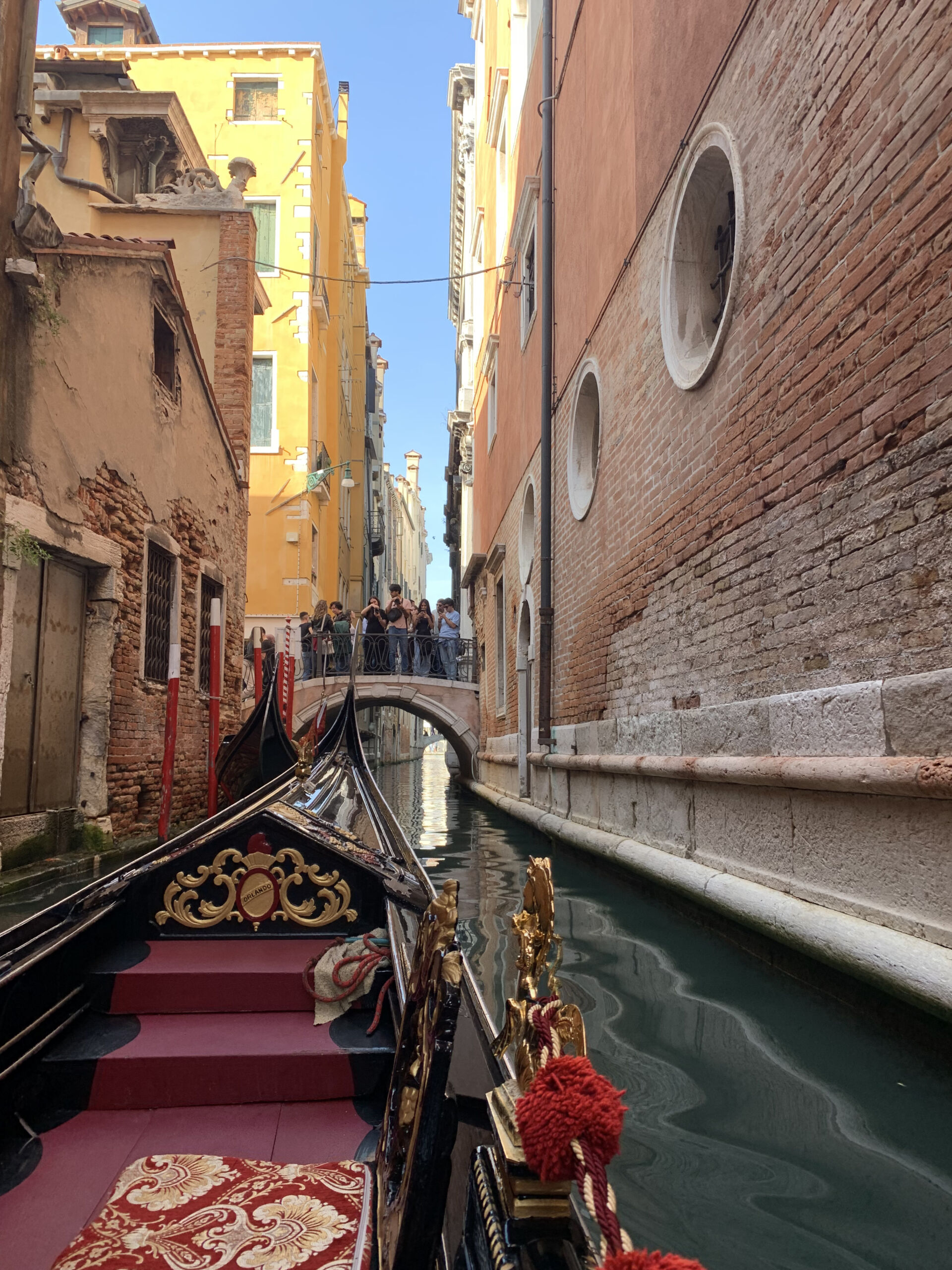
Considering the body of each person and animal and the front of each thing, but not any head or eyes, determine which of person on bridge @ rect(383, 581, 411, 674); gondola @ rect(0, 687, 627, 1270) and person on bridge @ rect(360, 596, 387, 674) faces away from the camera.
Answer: the gondola

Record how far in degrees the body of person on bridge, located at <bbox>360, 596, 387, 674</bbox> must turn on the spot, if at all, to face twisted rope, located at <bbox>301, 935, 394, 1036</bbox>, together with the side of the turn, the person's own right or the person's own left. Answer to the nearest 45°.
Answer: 0° — they already face it

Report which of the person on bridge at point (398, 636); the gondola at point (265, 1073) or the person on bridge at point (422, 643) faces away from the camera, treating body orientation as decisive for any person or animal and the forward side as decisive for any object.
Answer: the gondola

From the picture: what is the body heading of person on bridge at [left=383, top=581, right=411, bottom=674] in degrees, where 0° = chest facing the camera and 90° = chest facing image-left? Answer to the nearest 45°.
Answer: approximately 0°

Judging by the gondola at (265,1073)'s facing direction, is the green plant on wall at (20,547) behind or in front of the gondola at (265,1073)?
in front

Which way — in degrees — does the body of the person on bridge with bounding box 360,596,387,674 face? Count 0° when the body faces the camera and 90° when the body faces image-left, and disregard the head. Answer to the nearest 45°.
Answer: approximately 0°

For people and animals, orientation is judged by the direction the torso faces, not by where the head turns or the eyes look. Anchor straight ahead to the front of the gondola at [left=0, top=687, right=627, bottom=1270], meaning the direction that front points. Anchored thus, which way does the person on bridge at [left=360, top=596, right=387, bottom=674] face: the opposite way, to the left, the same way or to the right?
the opposite way

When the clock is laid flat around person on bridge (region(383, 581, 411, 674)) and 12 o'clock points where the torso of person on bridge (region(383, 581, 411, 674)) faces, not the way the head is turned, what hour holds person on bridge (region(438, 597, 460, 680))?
person on bridge (region(438, 597, 460, 680)) is roughly at 9 o'clock from person on bridge (region(383, 581, 411, 674)).

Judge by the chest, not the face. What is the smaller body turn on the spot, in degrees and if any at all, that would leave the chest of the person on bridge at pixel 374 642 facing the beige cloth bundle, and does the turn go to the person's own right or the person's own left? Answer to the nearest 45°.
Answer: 0° — they already face it

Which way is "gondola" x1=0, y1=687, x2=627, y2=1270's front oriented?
away from the camera

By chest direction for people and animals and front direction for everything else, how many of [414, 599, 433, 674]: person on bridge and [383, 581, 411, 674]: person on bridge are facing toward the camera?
2
